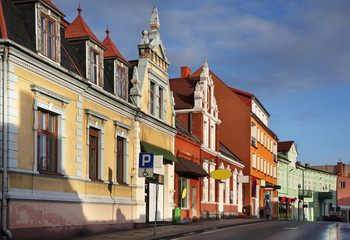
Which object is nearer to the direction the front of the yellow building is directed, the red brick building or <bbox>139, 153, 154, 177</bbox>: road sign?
the road sign

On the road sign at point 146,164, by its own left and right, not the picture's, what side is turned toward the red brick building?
back

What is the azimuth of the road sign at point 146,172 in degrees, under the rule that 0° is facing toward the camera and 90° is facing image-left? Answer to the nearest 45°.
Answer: approximately 0°

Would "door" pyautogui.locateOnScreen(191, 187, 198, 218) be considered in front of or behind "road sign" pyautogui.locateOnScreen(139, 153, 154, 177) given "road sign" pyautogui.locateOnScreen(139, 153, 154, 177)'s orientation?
behind

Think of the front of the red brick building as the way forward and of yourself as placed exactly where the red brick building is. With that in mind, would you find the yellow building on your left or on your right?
on your right

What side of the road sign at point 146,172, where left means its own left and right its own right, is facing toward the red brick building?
back

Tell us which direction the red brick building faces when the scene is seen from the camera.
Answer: facing the viewer and to the right of the viewer

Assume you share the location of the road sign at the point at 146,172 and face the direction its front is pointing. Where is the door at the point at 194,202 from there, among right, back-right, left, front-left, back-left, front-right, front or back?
back
